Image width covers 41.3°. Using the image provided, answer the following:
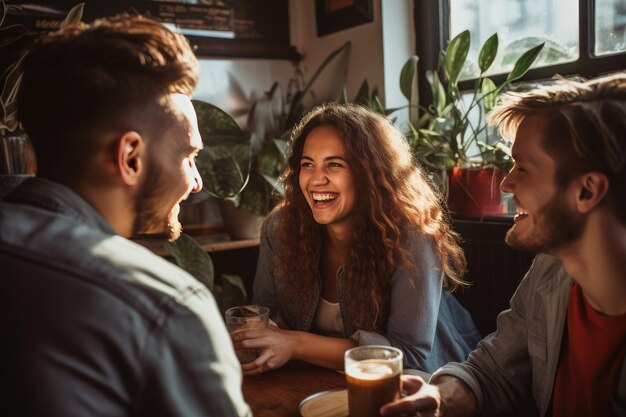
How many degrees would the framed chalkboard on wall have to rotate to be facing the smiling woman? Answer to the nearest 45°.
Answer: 0° — it already faces them

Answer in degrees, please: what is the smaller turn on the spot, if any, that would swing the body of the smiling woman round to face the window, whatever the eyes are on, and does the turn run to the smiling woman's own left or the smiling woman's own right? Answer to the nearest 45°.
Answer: approximately 180°

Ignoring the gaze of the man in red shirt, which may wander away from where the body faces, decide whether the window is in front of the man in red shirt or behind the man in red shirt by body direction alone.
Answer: behind

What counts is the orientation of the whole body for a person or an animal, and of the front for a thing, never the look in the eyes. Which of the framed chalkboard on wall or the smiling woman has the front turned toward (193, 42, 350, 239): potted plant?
the framed chalkboard on wall

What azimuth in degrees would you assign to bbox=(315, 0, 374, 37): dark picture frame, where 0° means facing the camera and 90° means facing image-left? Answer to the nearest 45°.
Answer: approximately 45°

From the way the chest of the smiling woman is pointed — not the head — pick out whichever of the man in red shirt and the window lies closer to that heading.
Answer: the man in red shirt

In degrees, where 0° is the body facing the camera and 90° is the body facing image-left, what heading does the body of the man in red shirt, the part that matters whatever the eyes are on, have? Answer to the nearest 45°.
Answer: approximately 45°
